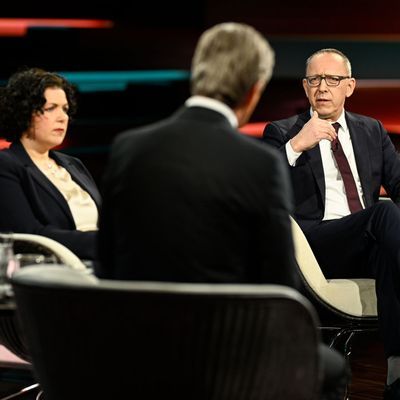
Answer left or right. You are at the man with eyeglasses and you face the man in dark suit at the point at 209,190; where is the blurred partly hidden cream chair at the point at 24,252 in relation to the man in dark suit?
right

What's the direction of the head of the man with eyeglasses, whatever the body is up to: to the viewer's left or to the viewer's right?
to the viewer's left

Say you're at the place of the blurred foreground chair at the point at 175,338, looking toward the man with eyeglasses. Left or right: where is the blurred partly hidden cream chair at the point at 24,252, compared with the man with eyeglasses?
left

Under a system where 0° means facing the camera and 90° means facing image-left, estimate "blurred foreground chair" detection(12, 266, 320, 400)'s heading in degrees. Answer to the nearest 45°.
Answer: approximately 180°

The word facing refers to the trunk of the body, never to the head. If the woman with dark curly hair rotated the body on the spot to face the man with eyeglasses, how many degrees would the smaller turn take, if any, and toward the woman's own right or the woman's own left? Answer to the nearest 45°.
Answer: approximately 45° to the woman's own left

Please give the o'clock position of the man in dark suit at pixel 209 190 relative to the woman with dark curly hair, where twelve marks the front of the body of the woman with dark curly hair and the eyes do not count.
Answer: The man in dark suit is roughly at 1 o'clock from the woman with dark curly hair.

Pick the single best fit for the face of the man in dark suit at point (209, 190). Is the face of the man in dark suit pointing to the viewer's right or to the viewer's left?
to the viewer's right

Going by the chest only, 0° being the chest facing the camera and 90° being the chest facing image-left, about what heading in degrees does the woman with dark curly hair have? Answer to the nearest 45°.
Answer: approximately 315°
